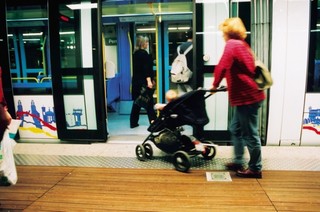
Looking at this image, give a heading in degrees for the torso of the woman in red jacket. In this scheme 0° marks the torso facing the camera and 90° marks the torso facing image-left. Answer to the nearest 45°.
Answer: approximately 90°

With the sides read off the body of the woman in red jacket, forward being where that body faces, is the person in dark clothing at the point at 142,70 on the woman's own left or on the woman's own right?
on the woman's own right

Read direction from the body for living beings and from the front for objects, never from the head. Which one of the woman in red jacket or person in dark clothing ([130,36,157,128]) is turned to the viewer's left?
the woman in red jacket
